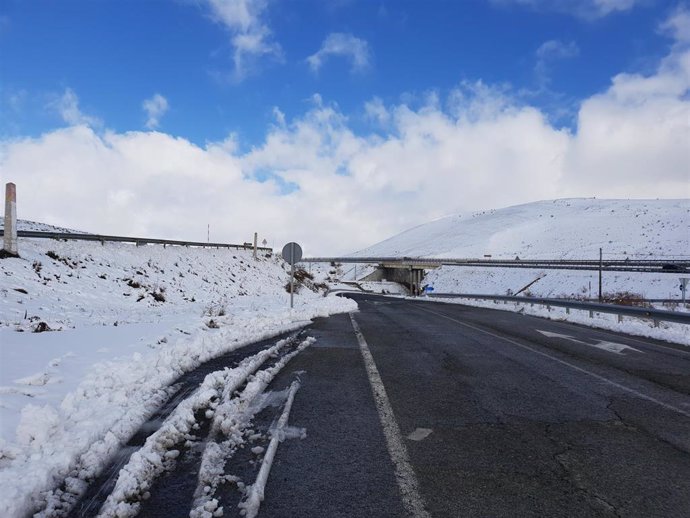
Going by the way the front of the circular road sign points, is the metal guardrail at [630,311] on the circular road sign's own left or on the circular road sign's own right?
on the circular road sign's own right

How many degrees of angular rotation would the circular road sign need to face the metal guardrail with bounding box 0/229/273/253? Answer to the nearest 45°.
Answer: approximately 45° to its left

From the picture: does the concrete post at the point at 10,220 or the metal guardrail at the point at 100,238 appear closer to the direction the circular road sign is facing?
the metal guardrail

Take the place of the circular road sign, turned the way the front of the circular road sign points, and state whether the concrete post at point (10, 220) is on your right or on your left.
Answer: on your left

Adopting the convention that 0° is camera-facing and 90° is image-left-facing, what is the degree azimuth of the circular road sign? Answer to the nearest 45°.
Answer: approximately 180°
